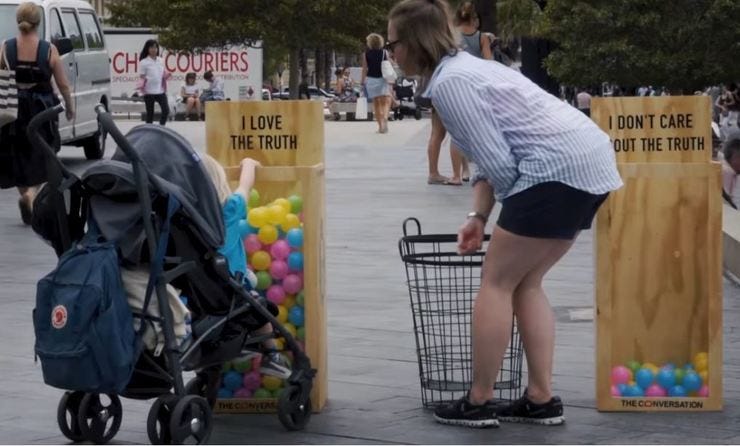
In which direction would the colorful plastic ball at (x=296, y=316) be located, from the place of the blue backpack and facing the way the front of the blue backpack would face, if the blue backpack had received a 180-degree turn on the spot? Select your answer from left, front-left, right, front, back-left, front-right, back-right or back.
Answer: front

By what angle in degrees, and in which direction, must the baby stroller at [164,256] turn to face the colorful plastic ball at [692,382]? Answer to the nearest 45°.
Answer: approximately 45° to its right

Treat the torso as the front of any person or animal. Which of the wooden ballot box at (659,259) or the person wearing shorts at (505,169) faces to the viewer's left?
the person wearing shorts

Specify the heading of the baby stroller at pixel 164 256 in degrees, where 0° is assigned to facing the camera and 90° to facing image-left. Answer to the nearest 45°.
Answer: approximately 225°

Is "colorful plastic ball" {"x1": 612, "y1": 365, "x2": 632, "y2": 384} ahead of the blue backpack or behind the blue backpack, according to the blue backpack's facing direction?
behind

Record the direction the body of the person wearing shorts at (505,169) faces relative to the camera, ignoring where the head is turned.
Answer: to the viewer's left

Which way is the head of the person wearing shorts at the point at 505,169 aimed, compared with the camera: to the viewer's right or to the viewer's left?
to the viewer's left

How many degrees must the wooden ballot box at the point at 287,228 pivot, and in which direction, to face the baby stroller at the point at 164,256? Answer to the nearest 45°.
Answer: approximately 45° to its right
